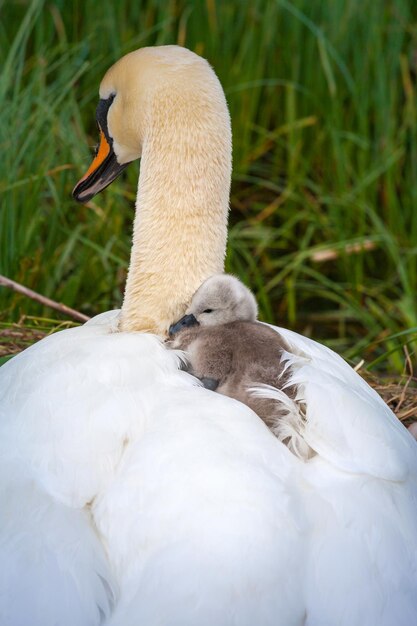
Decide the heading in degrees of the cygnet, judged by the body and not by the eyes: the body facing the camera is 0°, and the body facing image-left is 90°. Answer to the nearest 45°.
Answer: approximately 90°
